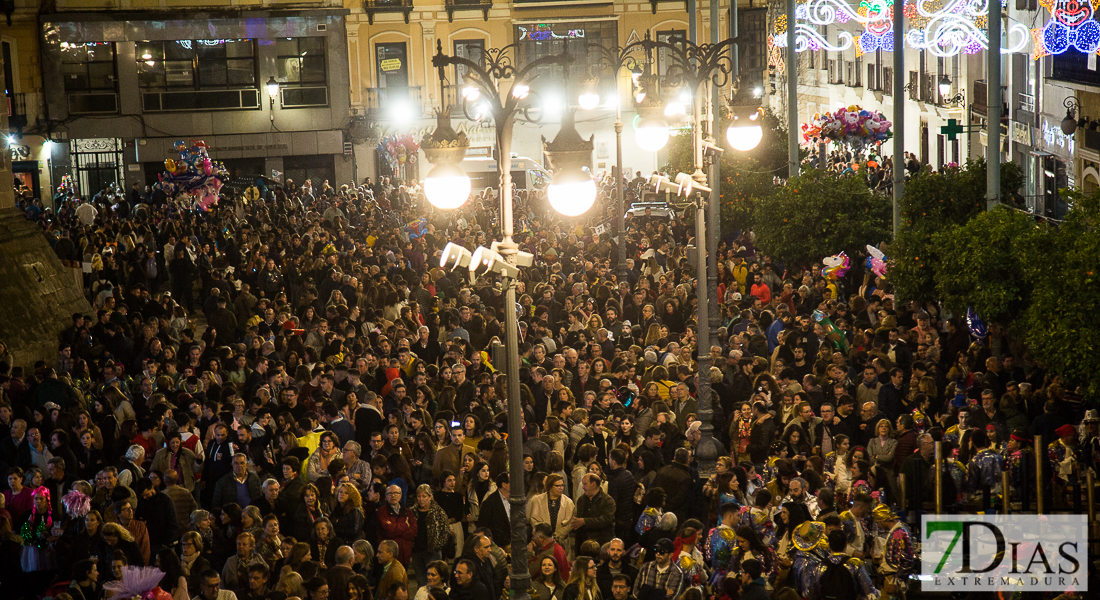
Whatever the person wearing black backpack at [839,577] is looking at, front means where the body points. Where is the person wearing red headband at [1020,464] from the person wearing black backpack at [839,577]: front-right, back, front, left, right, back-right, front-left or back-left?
front-right

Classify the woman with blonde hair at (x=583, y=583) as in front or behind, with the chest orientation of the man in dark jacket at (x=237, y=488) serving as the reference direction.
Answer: in front

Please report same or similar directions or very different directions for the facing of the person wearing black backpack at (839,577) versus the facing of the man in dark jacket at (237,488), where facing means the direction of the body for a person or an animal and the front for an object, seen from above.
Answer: very different directions

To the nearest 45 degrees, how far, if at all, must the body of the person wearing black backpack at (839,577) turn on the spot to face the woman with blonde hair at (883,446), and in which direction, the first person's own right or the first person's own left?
0° — they already face them

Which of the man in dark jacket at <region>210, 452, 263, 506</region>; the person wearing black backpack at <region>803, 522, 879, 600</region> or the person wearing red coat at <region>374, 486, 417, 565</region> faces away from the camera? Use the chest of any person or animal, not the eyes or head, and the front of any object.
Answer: the person wearing black backpack

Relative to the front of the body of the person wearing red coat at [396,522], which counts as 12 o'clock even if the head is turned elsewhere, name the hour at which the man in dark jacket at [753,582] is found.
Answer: The man in dark jacket is roughly at 10 o'clock from the person wearing red coat.

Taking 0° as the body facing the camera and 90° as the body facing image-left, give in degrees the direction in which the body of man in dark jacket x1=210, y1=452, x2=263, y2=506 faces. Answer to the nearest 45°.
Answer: approximately 0°

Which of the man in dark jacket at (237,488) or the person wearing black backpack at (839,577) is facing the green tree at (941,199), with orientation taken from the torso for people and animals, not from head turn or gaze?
the person wearing black backpack

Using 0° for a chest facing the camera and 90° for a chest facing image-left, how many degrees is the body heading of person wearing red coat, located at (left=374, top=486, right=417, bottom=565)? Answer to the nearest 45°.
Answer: approximately 0°

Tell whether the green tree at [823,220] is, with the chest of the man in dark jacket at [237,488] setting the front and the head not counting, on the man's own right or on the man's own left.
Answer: on the man's own left

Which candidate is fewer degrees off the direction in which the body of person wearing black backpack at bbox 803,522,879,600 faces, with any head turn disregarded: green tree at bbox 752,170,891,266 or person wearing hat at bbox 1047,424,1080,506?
the green tree

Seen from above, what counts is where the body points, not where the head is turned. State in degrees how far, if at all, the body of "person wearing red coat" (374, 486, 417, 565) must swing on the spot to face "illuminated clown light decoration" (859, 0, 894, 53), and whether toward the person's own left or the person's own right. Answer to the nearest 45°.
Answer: approximately 135° to the person's own left

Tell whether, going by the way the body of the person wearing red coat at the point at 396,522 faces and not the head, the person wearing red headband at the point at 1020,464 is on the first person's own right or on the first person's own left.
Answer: on the first person's own left

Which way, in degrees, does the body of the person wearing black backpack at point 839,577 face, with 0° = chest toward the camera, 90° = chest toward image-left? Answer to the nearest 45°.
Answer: approximately 180°

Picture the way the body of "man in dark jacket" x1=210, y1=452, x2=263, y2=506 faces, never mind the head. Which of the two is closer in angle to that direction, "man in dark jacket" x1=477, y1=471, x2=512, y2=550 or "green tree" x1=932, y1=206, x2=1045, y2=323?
the man in dark jacket

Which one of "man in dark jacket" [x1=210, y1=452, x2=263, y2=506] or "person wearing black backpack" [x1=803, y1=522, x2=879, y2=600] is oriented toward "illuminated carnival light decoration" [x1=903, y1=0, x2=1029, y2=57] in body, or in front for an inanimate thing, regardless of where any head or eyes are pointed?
the person wearing black backpack

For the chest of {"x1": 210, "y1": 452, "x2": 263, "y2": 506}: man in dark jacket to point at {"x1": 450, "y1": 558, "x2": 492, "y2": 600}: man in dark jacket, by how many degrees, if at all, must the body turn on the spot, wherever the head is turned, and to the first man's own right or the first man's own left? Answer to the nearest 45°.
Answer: approximately 45° to the first man's own left

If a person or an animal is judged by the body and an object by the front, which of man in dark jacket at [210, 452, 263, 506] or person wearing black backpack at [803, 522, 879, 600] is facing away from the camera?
the person wearing black backpack

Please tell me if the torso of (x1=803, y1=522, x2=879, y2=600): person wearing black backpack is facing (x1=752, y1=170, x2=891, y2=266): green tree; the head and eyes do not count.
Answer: yes
